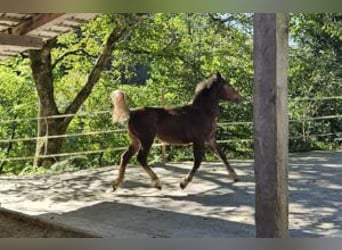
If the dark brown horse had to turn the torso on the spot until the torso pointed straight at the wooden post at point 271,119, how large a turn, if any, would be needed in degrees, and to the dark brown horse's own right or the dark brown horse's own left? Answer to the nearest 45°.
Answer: approximately 90° to the dark brown horse's own right

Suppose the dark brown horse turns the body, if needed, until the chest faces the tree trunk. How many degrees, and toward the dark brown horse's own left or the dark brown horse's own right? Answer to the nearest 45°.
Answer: approximately 135° to the dark brown horse's own left

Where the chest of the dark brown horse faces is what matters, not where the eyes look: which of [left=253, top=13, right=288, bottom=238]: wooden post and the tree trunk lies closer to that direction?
the wooden post

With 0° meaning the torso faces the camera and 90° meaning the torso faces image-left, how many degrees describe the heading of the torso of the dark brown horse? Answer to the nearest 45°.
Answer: approximately 270°
